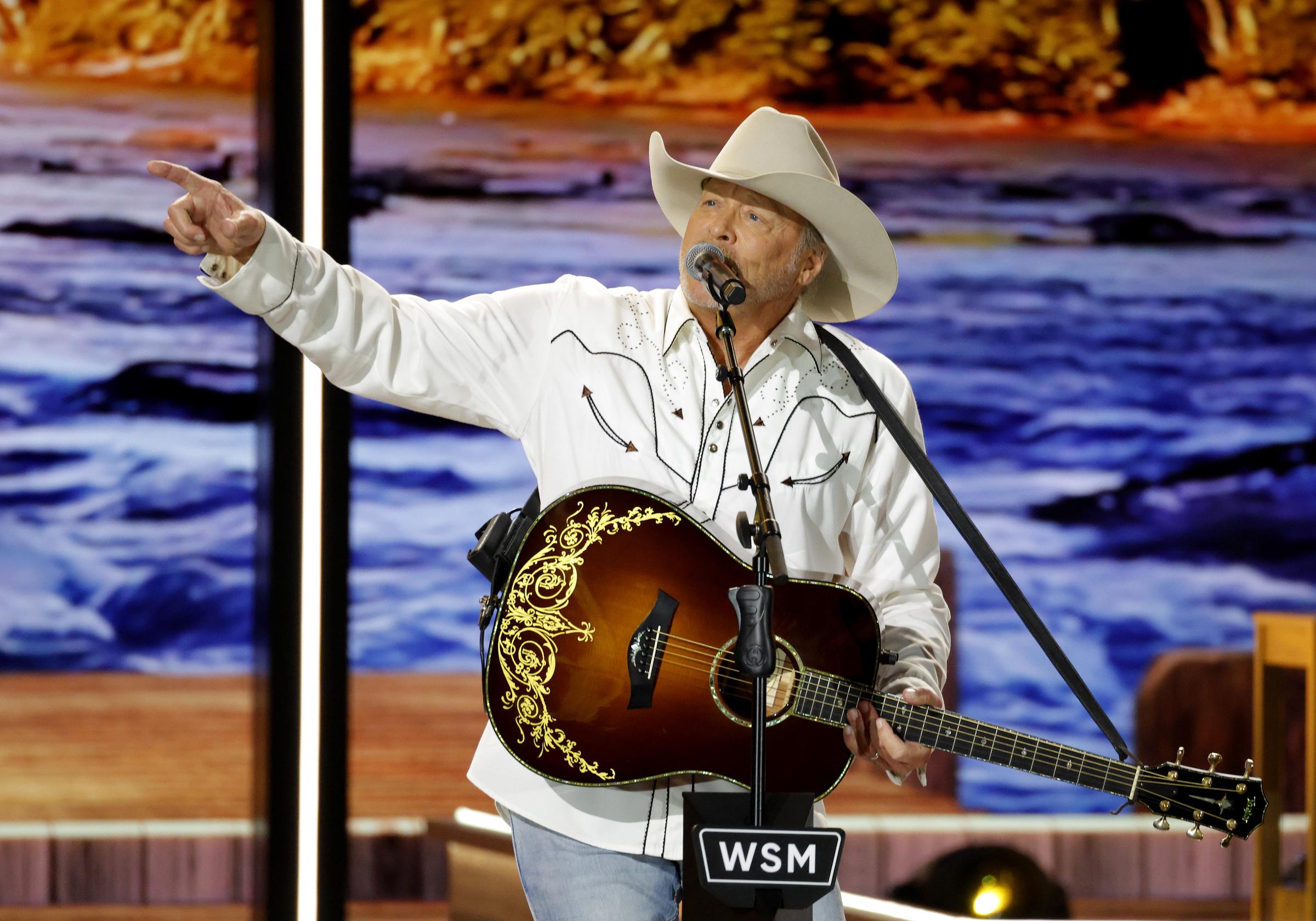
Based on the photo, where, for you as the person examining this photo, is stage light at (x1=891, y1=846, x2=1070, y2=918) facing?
facing the viewer

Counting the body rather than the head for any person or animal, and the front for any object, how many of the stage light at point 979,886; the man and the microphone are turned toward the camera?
2

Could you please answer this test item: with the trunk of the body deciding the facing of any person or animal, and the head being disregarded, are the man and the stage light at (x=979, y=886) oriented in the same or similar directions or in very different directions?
same or similar directions

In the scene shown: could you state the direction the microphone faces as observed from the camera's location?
facing away from the viewer and to the left of the viewer

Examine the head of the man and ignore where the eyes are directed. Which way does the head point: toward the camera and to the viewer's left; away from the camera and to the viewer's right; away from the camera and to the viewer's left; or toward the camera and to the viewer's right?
toward the camera and to the viewer's left

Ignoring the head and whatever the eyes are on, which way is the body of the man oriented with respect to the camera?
toward the camera

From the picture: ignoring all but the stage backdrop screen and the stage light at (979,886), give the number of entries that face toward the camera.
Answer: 2
